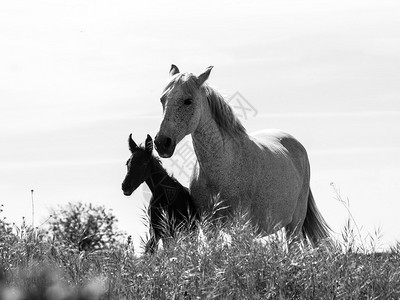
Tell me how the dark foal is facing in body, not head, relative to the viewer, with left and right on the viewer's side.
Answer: facing the viewer and to the left of the viewer

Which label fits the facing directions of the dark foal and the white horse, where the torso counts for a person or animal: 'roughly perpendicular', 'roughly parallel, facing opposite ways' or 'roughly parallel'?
roughly parallel

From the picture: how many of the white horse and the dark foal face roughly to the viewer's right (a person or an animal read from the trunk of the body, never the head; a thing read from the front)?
0

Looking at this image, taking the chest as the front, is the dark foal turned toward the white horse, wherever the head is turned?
no

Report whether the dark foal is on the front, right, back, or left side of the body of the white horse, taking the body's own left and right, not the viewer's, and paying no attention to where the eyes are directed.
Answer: front

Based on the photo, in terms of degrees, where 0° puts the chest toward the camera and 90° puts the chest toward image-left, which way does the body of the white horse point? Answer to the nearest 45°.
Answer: approximately 45°
